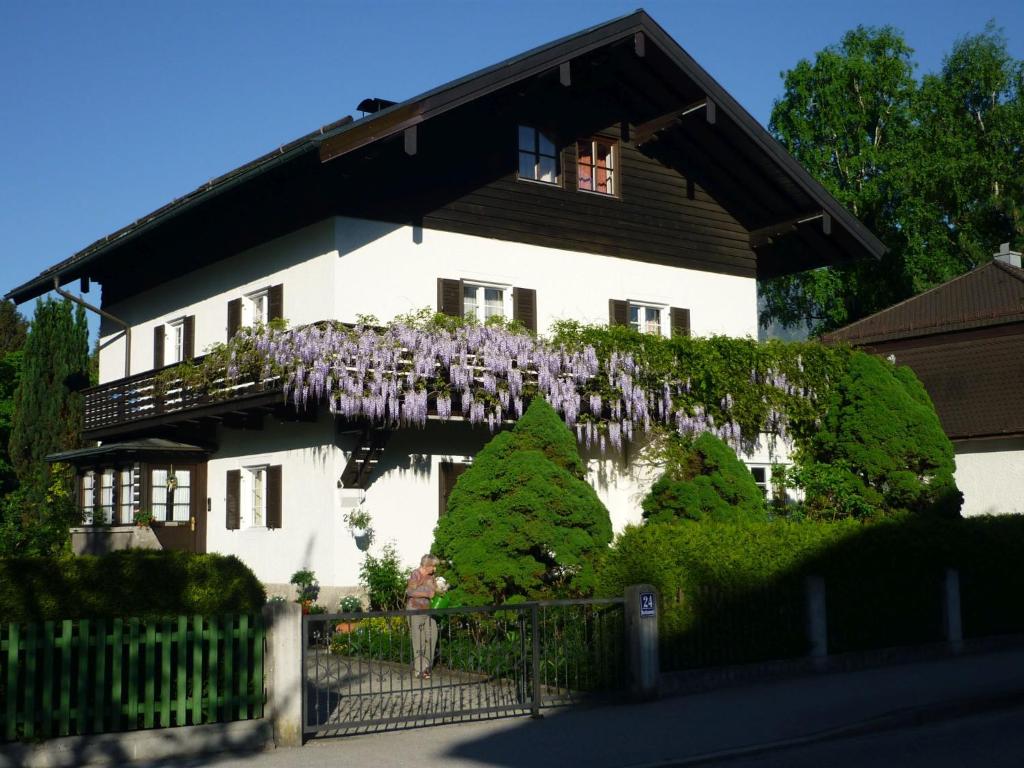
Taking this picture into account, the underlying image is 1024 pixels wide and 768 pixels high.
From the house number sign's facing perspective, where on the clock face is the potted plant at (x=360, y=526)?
The potted plant is roughly at 5 o'clock from the house number sign.

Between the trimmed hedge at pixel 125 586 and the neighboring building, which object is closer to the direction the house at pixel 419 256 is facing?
the trimmed hedge

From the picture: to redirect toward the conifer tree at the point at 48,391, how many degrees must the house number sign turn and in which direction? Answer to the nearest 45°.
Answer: approximately 135° to its right

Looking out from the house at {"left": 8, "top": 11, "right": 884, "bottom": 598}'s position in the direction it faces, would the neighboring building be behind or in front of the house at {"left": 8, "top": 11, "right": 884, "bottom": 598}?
behind

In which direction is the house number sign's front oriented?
toward the camera

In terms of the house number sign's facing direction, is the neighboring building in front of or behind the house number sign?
behind

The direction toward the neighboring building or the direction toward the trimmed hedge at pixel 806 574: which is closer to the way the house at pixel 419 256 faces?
the trimmed hedge

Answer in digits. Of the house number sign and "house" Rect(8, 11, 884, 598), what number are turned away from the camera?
0

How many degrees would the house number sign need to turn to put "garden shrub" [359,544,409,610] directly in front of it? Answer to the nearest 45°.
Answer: approximately 135° to its right

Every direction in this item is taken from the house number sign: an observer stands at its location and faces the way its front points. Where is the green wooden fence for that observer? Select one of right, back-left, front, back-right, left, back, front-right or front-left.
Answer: front-right

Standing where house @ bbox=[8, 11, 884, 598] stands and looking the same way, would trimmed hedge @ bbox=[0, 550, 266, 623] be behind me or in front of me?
in front

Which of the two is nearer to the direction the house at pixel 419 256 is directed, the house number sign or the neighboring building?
the house number sign

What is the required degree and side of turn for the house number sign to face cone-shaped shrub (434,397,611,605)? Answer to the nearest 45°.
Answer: approximately 135° to its right

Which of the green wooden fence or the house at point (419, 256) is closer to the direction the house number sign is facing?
the green wooden fence

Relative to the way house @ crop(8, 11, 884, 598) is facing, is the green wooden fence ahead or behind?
ahead
